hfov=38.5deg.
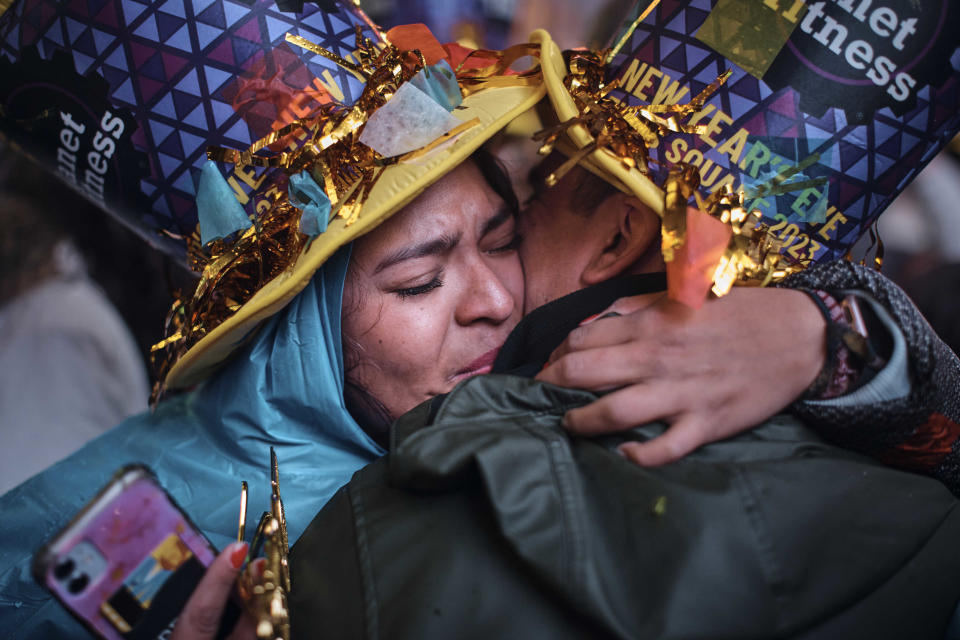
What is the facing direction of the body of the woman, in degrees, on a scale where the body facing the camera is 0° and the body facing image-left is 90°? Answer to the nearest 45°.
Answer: approximately 315°
